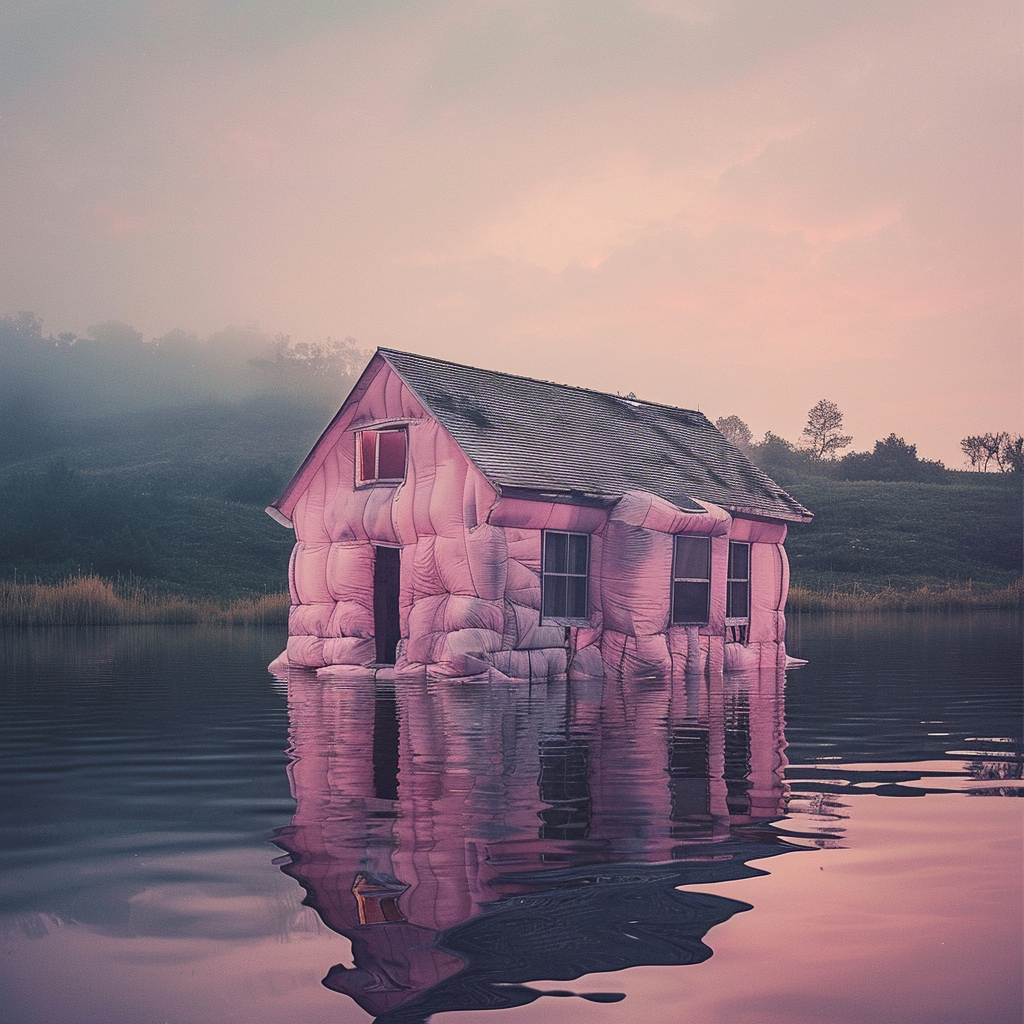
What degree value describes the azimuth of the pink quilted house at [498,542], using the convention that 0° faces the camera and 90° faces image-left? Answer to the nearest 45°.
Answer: approximately 45°
